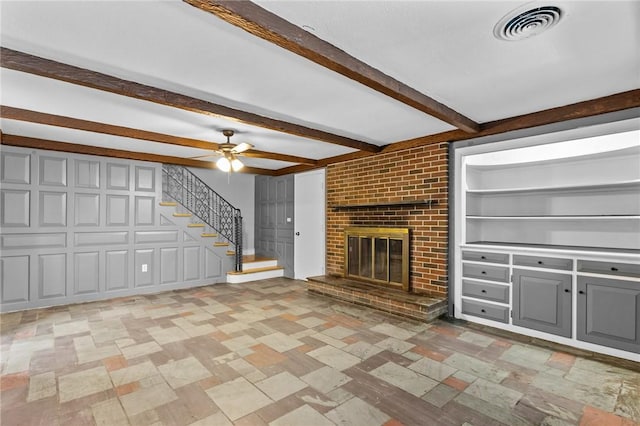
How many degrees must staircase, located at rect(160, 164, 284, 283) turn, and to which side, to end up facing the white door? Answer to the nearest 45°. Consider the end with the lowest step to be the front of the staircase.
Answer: approximately 45° to its left

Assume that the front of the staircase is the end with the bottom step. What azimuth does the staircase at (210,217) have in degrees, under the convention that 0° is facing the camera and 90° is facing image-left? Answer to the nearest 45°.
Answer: approximately 315°

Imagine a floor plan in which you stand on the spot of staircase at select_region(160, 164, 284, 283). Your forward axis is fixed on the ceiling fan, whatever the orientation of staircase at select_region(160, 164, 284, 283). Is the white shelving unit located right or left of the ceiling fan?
left

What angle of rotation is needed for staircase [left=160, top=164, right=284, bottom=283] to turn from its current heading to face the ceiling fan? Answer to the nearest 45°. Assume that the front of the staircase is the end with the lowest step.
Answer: approximately 45° to its right

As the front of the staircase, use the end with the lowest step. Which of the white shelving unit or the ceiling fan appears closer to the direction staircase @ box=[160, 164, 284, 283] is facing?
the white shelving unit

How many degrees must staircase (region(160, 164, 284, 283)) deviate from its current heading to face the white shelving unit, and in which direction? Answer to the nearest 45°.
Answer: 0° — it already faces it

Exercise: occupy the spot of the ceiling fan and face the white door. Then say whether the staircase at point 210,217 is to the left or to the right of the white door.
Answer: left
